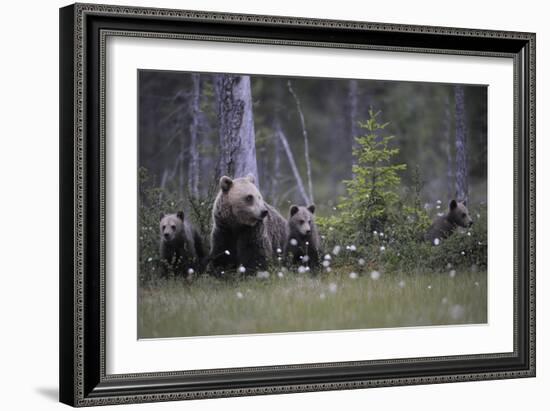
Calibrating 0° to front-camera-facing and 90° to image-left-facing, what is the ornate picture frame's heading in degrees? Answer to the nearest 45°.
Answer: approximately 315°
